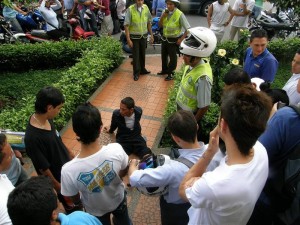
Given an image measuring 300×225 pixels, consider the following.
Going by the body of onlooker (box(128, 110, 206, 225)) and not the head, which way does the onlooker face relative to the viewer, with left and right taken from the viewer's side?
facing away from the viewer and to the left of the viewer

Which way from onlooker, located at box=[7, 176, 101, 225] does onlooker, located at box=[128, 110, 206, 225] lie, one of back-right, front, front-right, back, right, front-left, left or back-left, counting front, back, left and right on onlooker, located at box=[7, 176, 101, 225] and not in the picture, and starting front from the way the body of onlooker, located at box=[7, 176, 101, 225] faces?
front-right

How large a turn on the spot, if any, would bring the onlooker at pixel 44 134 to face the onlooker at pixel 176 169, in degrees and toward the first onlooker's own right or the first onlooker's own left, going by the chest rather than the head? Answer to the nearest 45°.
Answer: approximately 45° to the first onlooker's own right

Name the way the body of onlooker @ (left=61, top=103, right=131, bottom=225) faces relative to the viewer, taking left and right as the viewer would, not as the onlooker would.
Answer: facing away from the viewer

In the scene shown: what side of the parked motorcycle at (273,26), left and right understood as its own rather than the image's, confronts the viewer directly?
left

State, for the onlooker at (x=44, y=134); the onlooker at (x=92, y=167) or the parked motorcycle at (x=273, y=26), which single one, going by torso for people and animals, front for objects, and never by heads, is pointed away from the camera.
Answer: the onlooker at (x=92, y=167)

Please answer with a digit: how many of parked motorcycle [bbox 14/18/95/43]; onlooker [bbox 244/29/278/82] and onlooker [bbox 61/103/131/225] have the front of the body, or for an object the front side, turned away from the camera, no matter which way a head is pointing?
1

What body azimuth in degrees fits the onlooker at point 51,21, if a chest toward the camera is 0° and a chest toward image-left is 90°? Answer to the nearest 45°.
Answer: approximately 315°

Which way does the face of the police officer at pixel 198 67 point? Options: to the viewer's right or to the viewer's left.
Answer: to the viewer's left

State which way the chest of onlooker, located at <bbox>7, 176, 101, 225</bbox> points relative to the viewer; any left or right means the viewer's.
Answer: facing away from the viewer and to the right of the viewer

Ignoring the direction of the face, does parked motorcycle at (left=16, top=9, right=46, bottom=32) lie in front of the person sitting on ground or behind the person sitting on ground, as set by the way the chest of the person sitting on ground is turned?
behind

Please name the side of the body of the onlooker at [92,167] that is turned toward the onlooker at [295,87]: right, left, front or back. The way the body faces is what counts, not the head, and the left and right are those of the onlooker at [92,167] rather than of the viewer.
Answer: right

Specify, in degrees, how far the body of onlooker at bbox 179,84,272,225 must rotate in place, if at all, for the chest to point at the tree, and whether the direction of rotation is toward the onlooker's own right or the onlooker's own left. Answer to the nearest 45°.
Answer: approximately 45° to the onlooker's own right

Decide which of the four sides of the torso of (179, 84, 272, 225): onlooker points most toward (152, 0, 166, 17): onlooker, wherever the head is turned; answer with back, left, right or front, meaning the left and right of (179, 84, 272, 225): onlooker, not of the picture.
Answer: front

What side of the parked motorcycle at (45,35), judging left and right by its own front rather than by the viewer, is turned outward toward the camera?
right

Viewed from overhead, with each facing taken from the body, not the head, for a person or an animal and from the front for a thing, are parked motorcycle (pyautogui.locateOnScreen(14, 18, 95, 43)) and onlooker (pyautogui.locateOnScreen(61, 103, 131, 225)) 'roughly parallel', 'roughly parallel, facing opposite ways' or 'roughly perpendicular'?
roughly perpendicular

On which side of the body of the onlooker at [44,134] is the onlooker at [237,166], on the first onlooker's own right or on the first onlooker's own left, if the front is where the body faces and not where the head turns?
on the first onlooker's own right
